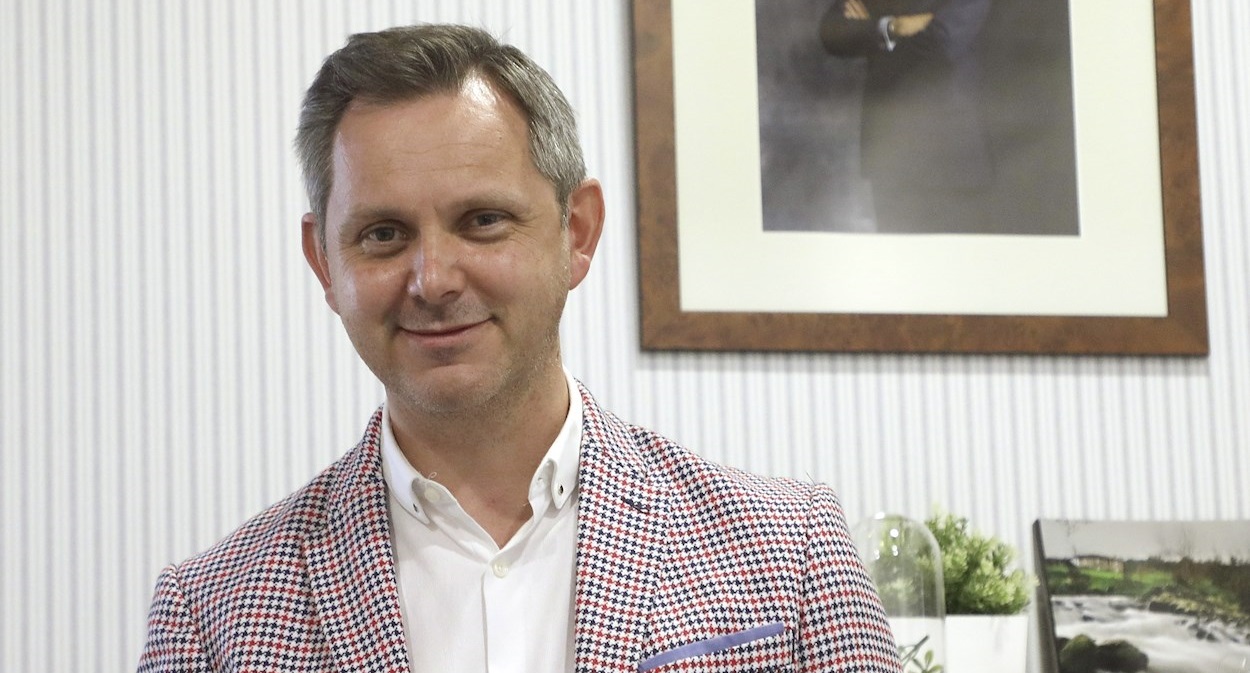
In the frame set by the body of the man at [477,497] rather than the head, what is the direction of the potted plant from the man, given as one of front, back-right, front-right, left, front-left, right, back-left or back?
back-left

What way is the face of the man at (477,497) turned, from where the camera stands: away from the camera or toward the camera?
toward the camera

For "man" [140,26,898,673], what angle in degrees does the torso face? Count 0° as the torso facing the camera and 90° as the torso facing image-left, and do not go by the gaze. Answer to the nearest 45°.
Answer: approximately 0°

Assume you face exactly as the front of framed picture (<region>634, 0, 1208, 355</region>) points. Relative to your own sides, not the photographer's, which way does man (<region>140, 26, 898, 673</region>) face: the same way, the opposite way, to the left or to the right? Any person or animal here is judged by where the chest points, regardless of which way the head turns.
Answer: the same way

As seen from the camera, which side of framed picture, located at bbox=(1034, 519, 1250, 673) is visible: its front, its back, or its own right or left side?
front

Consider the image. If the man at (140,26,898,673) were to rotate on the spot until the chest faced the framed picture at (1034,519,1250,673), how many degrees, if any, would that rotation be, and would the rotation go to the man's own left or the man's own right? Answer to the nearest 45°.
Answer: approximately 135° to the man's own left

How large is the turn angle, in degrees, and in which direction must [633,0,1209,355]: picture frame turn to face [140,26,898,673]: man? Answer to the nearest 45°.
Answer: approximately 45° to its right

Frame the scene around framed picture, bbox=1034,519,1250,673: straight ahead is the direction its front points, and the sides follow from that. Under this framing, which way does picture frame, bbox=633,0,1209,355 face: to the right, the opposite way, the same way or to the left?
the same way

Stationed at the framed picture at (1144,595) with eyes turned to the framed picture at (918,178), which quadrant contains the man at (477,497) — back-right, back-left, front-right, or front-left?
front-left

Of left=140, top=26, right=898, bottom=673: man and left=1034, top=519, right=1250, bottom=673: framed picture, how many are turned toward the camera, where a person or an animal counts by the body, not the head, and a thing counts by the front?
2
